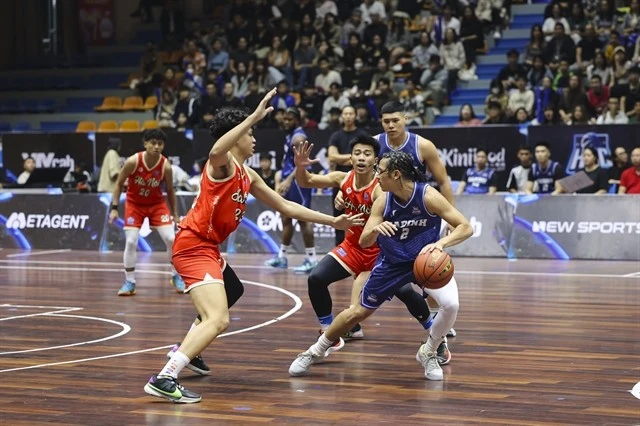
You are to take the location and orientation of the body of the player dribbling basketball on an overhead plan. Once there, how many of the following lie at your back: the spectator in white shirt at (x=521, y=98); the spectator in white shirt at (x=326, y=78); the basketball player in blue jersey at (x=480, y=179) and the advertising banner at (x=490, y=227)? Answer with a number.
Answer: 4

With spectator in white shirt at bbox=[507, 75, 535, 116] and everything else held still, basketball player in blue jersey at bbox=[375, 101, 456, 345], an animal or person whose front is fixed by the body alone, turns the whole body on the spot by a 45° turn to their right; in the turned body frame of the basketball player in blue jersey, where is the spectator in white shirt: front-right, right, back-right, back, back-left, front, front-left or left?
right

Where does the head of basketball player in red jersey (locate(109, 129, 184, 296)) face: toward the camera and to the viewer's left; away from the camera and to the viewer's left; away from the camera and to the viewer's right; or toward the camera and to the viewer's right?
toward the camera and to the viewer's right

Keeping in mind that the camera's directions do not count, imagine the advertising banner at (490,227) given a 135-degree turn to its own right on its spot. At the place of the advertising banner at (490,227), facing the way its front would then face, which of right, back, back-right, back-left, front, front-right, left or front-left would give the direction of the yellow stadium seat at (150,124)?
front

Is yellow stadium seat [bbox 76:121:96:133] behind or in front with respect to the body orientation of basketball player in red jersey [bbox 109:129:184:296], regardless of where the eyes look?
behind

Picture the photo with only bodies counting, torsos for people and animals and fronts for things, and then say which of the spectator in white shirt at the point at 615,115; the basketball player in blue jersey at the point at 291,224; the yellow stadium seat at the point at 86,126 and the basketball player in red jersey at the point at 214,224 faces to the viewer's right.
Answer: the basketball player in red jersey

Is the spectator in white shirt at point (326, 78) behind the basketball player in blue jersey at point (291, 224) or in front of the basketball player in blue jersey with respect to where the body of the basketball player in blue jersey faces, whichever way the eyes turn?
behind

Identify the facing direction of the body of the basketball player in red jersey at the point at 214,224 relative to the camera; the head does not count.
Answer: to the viewer's right

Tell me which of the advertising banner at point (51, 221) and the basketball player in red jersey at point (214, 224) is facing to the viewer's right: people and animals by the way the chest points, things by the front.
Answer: the basketball player in red jersey
